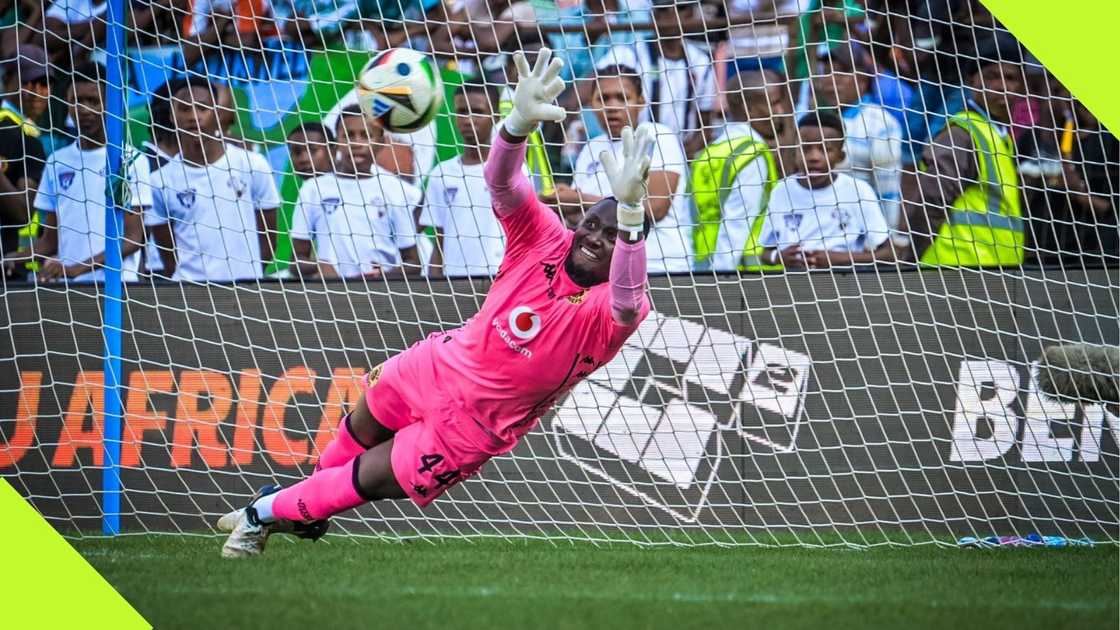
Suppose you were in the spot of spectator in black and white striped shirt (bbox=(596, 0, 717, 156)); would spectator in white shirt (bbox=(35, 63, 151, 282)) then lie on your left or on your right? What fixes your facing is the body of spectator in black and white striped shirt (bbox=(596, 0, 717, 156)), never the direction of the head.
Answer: on your right

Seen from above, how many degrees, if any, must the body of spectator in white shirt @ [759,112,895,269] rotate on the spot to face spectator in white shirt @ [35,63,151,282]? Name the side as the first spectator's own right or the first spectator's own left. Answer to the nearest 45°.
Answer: approximately 90° to the first spectator's own right

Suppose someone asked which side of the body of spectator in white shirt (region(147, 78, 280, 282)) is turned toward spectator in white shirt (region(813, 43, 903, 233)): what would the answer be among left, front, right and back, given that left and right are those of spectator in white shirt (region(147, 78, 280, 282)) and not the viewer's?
left

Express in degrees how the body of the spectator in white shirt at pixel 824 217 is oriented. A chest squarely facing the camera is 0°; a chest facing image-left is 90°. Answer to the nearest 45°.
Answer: approximately 0°

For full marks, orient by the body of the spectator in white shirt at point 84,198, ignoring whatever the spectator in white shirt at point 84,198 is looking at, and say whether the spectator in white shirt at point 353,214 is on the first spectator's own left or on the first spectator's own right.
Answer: on the first spectator's own left

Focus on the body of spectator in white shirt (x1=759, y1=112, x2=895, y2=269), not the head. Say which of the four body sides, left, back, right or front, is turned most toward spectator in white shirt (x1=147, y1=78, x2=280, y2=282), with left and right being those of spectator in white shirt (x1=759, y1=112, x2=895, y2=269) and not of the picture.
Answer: right

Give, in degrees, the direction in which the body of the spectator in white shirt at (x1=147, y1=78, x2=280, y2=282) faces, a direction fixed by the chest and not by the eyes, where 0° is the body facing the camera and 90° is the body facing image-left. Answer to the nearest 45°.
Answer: approximately 0°

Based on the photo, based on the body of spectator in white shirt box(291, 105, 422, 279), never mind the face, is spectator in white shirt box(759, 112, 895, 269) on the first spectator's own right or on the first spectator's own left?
on the first spectator's own left
